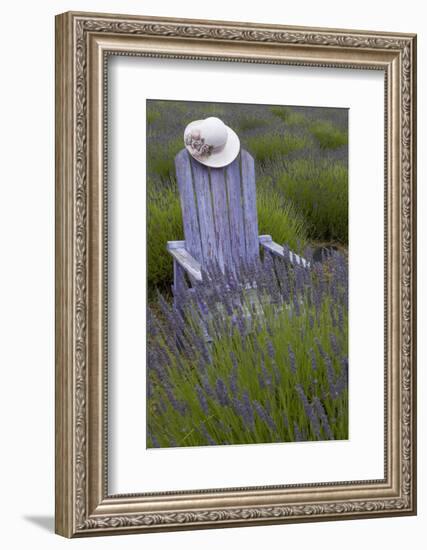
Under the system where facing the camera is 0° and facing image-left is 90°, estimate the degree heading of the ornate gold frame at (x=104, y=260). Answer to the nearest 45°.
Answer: approximately 315°
